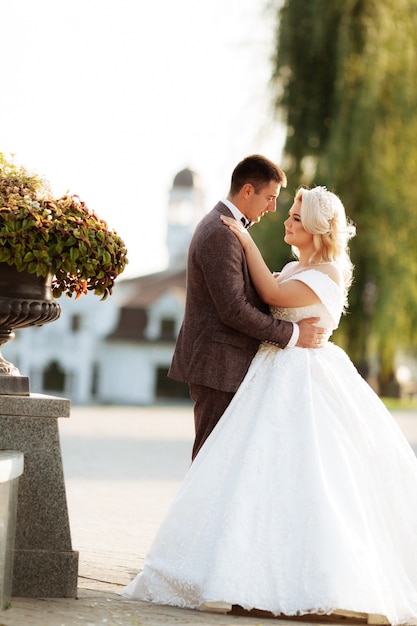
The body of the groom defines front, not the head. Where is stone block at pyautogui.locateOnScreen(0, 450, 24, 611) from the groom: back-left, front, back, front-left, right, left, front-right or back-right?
back-right

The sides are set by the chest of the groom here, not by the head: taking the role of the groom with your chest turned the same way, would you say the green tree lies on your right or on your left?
on your left

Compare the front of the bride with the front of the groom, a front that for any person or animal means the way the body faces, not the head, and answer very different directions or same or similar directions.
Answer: very different directions

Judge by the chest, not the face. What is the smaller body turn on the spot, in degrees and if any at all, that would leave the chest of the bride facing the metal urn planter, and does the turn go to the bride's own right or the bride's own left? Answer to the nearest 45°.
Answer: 0° — they already face it

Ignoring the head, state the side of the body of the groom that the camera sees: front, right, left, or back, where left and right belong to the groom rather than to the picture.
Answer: right

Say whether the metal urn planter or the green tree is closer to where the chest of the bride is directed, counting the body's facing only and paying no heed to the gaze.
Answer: the metal urn planter

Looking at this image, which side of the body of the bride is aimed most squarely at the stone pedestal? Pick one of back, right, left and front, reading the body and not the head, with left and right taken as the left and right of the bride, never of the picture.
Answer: front

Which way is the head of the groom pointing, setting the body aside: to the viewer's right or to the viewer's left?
to the viewer's right

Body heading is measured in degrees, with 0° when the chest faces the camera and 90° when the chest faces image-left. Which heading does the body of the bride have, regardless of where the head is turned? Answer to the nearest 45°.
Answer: approximately 90°

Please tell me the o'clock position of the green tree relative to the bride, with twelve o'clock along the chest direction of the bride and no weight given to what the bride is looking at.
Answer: The green tree is roughly at 3 o'clock from the bride.

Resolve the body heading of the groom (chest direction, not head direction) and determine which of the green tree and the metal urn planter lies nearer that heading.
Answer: the green tree

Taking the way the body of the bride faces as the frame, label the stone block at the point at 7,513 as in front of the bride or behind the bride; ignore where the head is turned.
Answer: in front
